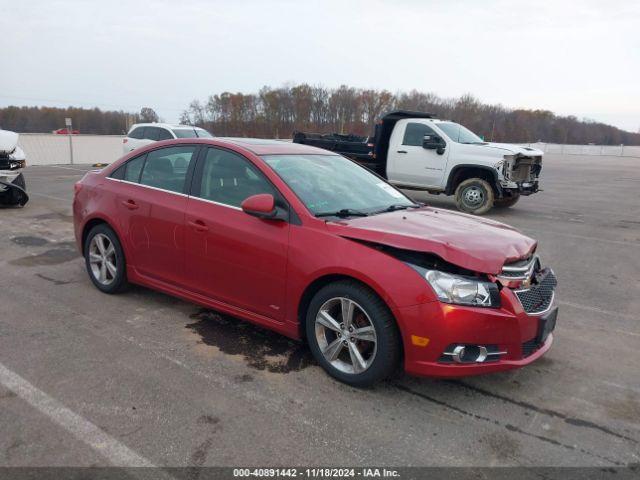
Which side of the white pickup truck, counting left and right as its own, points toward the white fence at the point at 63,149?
back

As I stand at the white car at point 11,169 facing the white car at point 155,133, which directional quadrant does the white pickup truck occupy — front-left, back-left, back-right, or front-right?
front-right

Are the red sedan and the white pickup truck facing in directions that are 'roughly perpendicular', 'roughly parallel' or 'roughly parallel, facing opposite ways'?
roughly parallel

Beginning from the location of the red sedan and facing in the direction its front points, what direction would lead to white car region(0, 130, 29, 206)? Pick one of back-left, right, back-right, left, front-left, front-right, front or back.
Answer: back

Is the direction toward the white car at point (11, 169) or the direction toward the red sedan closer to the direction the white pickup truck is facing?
the red sedan

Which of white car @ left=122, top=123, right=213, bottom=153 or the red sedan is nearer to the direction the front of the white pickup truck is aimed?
the red sedan

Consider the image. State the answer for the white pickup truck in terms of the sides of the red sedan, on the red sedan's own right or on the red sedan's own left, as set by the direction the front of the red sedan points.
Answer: on the red sedan's own left

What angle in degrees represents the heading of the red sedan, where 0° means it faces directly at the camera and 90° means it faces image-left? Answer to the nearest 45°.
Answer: approximately 315°

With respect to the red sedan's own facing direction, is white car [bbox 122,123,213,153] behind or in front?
behind

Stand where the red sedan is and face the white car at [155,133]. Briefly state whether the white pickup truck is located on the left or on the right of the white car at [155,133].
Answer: right

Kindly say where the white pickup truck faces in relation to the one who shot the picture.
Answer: facing the viewer and to the right of the viewer
